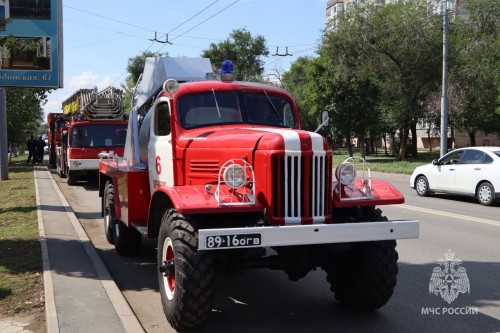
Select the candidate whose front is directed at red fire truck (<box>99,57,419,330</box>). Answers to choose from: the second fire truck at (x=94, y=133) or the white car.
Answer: the second fire truck

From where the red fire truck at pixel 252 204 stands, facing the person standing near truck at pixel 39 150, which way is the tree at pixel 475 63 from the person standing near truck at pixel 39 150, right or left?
right

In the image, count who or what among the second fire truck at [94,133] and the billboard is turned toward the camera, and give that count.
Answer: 2

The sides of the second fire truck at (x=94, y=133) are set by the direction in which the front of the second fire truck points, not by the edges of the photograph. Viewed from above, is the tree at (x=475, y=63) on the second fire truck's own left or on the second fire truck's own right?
on the second fire truck's own left

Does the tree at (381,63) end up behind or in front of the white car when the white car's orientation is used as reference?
in front

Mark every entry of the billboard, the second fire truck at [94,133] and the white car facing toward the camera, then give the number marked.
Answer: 2

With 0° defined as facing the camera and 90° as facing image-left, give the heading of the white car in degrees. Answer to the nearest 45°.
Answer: approximately 135°

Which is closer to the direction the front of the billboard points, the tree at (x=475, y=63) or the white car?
the white car

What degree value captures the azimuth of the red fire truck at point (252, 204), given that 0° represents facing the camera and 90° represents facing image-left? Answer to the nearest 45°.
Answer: approximately 315°

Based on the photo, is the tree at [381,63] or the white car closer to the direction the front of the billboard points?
the white car

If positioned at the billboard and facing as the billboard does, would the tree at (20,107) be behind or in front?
behind
